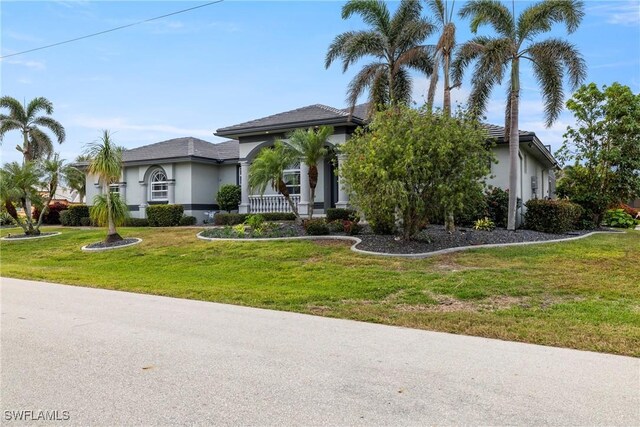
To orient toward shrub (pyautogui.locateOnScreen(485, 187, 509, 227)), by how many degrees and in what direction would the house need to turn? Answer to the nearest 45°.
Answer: approximately 90° to its left

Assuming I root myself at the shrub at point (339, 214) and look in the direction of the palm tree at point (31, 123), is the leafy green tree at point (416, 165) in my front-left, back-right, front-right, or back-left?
back-left

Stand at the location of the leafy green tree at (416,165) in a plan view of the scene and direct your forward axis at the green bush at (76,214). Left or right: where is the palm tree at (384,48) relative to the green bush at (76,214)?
right

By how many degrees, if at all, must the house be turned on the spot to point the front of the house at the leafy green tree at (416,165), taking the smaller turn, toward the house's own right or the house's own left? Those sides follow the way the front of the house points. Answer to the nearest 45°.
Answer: approximately 90° to the house's own left

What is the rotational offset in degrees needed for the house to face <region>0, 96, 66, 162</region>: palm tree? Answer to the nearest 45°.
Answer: approximately 90° to its right

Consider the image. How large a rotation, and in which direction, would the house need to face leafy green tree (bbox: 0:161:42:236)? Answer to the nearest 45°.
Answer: approximately 45° to its right

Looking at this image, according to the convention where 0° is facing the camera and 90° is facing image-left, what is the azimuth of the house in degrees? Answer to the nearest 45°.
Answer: approximately 45°

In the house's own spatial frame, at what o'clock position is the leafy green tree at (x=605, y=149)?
The leafy green tree is roughly at 8 o'clock from the house.
